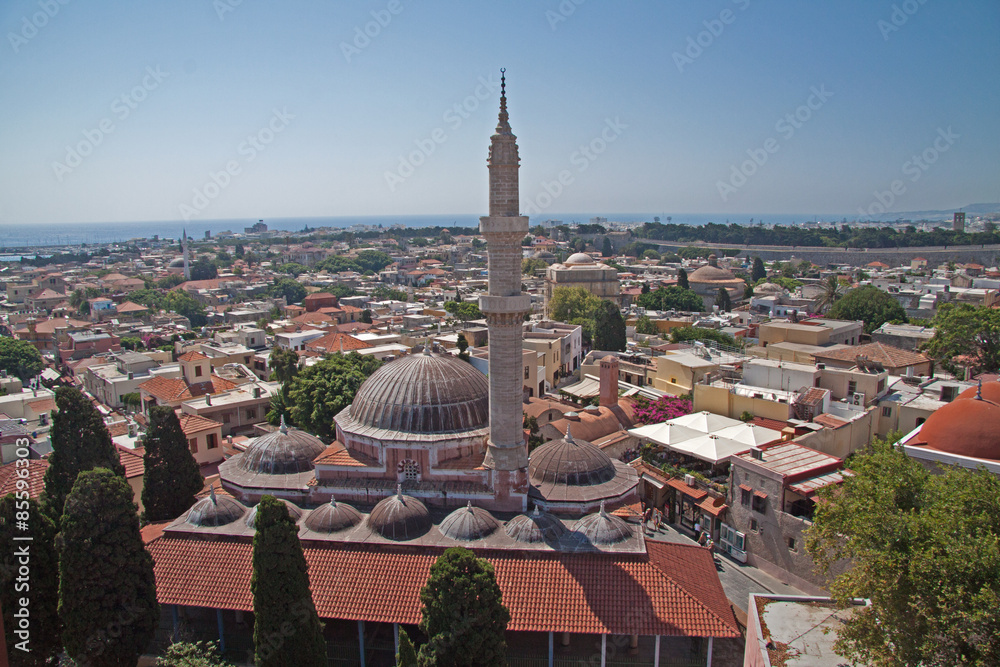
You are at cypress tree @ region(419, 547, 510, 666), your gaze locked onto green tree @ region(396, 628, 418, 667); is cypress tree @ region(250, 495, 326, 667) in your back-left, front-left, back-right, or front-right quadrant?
front-left

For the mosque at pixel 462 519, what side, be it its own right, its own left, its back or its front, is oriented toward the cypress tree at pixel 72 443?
right

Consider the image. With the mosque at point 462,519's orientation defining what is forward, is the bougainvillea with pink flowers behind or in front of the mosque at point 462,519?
behind

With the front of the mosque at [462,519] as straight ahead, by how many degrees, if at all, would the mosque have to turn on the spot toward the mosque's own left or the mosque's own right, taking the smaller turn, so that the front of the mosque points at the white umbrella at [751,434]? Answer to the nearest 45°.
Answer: approximately 135° to the mosque's own left

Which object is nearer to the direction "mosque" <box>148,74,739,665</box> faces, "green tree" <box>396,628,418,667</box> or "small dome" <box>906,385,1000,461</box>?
the green tree

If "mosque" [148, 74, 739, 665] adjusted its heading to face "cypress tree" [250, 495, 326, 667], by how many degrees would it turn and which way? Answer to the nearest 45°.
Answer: approximately 45° to its right

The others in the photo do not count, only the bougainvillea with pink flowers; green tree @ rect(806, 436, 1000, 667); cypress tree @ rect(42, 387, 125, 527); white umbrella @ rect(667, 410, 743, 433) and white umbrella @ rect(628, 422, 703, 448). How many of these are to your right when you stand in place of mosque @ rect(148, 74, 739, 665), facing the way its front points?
1

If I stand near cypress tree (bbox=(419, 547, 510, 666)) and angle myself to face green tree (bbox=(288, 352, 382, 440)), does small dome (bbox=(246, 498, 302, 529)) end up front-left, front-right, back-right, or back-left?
front-left

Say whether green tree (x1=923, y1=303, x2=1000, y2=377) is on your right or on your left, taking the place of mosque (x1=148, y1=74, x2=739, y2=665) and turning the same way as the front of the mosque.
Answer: on your left

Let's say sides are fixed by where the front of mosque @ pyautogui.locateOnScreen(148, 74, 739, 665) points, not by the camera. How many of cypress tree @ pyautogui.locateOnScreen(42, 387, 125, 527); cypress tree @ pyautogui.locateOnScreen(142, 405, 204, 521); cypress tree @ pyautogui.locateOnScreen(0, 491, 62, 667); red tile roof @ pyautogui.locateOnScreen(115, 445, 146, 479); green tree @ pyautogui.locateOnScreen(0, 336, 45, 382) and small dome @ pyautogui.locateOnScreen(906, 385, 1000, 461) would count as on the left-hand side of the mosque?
1

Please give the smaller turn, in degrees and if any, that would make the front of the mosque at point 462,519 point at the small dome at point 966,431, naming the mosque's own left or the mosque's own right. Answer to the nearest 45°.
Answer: approximately 90° to the mosque's own left

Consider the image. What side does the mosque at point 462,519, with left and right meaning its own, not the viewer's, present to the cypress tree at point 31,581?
right

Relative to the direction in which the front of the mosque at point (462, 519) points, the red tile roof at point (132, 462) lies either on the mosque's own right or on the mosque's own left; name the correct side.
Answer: on the mosque's own right

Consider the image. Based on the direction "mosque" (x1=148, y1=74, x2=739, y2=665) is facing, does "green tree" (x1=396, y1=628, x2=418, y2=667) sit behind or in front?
in front

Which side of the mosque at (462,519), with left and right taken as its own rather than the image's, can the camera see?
front

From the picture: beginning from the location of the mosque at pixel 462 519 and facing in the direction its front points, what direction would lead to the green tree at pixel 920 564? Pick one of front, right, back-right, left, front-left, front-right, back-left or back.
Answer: front-left
